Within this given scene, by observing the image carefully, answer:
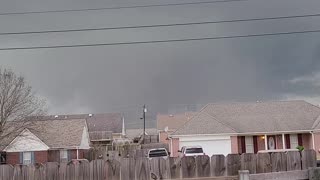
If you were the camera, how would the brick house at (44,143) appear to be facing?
facing the viewer

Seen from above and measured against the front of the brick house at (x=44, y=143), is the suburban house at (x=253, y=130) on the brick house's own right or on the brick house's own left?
on the brick house's own left

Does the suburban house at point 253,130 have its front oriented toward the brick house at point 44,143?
no

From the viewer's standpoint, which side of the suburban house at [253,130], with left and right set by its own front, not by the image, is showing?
front

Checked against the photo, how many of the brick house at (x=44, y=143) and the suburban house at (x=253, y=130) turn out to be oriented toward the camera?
2

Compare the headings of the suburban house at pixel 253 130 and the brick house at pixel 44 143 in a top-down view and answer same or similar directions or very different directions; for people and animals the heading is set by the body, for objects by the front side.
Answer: same or similar directions

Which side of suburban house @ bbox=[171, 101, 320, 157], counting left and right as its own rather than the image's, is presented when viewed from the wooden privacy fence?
front

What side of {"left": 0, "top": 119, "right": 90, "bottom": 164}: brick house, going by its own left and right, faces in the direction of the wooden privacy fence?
front

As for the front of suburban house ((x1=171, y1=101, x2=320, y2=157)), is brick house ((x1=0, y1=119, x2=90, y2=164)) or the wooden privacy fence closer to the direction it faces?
the wooden privacy fence
